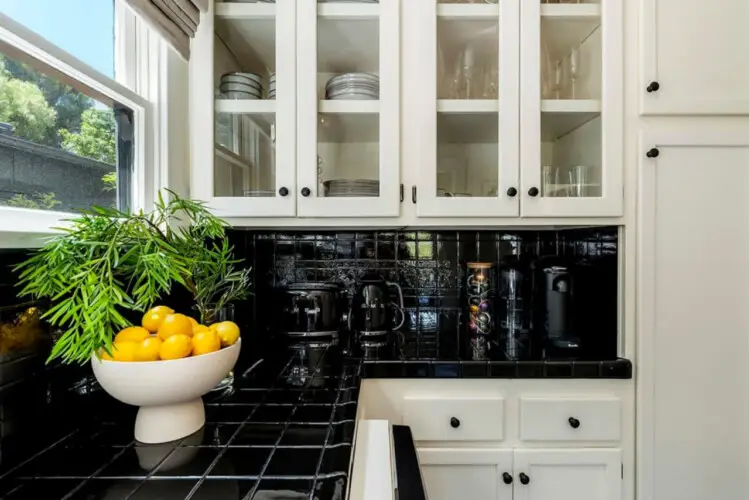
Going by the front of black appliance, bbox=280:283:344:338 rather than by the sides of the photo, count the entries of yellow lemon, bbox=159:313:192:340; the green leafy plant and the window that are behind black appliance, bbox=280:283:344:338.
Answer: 0

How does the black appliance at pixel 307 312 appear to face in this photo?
toward the camera

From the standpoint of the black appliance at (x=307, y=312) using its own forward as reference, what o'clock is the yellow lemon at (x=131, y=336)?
The yellow lemon is roughly at 1 o'clock from the black appliance.

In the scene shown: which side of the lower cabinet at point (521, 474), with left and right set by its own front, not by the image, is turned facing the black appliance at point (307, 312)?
right

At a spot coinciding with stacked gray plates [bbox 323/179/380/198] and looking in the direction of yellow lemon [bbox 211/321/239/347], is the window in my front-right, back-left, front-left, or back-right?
front-right

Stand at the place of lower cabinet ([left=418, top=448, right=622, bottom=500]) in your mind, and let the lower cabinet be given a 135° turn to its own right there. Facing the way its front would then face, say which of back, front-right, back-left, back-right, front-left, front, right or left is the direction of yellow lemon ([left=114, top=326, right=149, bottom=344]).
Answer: left

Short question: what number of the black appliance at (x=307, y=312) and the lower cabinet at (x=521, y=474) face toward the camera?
2

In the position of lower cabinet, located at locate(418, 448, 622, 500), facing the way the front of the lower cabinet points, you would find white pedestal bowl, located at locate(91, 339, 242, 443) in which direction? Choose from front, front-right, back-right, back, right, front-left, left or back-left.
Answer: front-right

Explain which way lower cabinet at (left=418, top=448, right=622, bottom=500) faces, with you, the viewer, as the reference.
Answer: facing the viewer

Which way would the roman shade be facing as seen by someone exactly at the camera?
facing the viewer and to the right of the viewer
